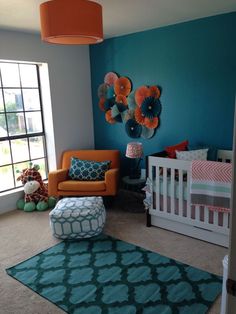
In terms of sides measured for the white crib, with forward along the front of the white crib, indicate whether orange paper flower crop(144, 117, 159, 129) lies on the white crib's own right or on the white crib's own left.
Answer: on the white crib's own right

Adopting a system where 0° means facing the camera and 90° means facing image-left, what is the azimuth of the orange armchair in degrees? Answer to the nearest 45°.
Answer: approximately 0°

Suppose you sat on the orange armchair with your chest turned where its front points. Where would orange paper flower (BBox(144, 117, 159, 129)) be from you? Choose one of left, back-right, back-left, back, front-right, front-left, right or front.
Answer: left

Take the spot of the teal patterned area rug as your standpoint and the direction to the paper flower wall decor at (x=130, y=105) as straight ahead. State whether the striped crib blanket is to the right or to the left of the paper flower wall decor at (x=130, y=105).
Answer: right

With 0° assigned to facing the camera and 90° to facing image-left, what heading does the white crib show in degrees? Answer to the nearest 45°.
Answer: approximately 45°

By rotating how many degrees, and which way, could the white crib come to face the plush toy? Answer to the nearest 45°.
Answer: approximately 45° to its right

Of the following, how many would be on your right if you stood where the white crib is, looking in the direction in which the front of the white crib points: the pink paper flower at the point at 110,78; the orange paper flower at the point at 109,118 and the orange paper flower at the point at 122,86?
3

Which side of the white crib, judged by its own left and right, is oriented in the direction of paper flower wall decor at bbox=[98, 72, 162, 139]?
right

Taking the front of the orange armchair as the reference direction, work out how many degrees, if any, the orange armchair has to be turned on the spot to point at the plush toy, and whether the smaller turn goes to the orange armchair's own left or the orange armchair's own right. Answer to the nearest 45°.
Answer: approximately 90° to the orange armchair's own right

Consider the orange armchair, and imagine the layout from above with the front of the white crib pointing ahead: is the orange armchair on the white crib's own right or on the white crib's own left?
on the white crib's own right
